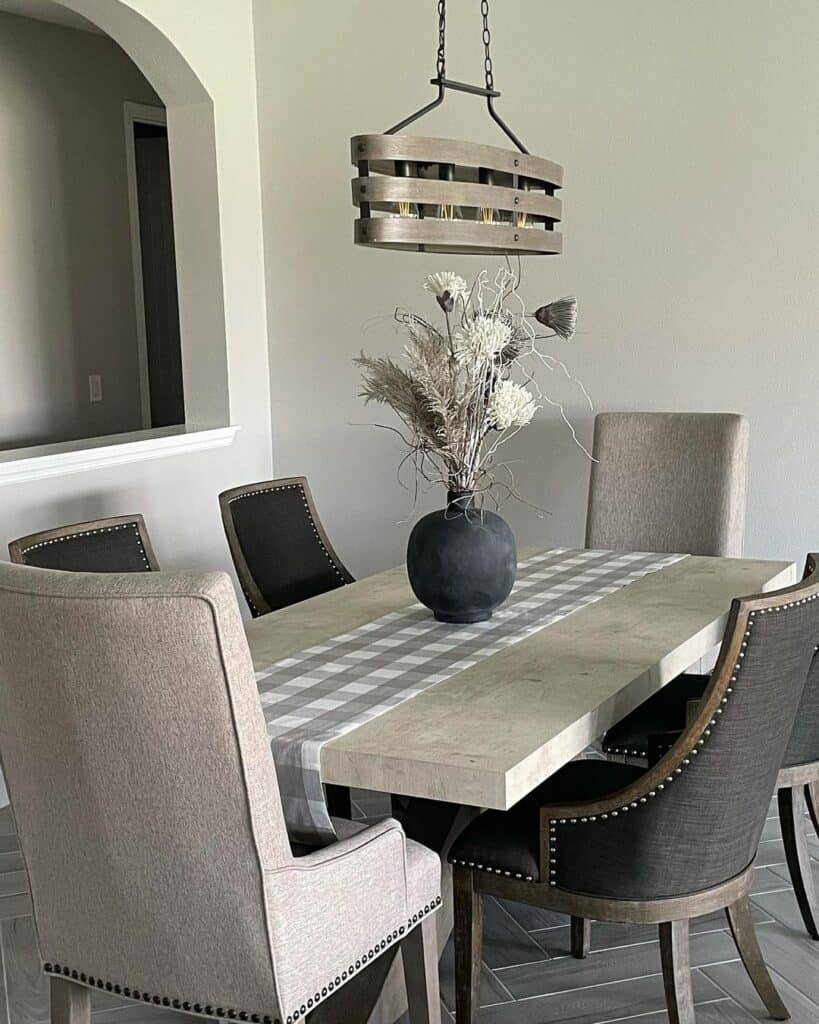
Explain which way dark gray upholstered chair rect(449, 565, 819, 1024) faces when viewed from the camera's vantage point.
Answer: facing away from the viewer and to the left of the viewer

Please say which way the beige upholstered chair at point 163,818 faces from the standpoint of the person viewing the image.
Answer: facing away from the viewer and to the right of the viewer

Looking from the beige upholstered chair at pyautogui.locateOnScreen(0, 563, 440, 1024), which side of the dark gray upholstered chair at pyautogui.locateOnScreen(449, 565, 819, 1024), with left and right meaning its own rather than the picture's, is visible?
left

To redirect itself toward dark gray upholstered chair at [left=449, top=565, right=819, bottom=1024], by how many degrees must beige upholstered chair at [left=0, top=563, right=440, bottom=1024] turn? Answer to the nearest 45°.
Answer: approximately 45° to its right

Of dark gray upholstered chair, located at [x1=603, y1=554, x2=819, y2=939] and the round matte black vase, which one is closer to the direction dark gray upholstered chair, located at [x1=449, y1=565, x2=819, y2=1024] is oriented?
the round matte black vase

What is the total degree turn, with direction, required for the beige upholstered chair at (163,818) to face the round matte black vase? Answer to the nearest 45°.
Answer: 0° — it already faces it

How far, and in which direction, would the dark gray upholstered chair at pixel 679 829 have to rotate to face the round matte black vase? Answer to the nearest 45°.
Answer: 0° — it already faces it

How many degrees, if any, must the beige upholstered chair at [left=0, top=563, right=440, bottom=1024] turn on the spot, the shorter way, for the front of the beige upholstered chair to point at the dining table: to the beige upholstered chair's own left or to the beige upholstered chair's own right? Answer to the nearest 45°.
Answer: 0° — it already faces it
